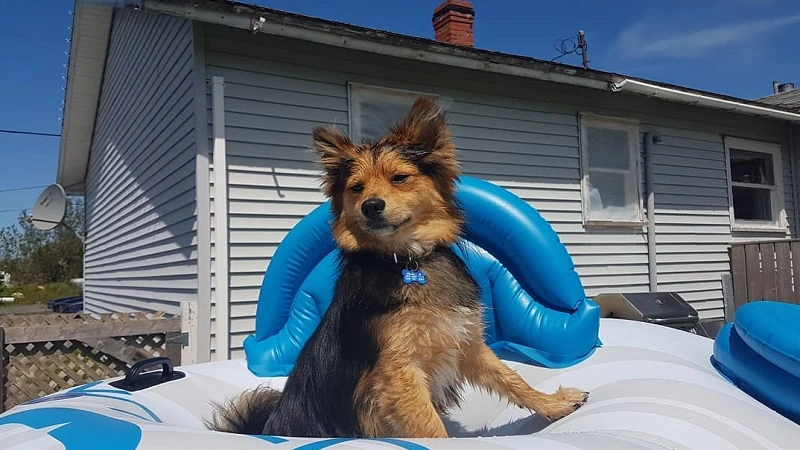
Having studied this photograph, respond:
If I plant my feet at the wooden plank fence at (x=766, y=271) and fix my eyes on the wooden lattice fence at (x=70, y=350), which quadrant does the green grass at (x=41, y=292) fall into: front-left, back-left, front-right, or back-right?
front-right

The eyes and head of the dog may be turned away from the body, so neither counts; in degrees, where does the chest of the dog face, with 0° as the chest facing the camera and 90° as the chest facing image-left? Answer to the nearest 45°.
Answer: approximately 315°

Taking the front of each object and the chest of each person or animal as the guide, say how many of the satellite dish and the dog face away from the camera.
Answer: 0

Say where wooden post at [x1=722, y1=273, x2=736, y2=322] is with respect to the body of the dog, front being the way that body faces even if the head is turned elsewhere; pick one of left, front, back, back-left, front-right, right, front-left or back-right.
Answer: left

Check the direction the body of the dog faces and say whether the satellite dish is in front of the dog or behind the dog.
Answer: behind

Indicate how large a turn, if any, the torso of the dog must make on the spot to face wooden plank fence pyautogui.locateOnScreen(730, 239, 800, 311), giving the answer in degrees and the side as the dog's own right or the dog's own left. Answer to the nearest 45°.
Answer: approximately 90° to the dog's own left

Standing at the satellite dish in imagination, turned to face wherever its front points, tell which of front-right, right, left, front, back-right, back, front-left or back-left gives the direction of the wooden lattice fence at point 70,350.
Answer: front-left

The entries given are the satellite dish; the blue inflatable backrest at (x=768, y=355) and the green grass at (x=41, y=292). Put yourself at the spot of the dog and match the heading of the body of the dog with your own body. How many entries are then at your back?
2
